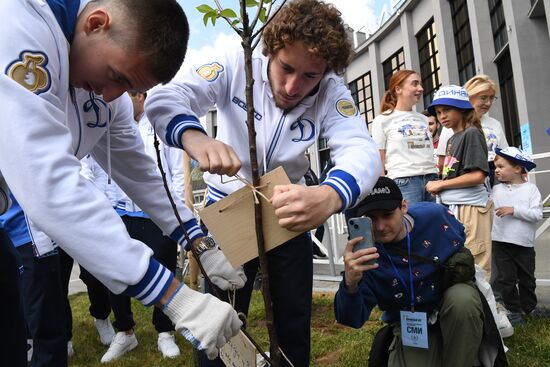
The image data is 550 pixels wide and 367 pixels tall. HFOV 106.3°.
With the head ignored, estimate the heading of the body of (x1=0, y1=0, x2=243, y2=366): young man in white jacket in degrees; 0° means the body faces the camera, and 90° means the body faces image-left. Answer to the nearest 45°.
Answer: approximately 315°

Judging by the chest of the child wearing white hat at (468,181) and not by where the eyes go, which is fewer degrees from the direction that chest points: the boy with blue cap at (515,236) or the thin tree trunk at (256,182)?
the thin tree trunk

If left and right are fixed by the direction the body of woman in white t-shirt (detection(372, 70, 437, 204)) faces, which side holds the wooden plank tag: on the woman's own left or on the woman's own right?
on the woman's own right

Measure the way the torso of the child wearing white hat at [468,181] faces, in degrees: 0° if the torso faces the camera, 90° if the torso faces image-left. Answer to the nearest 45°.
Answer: approximately 45°
